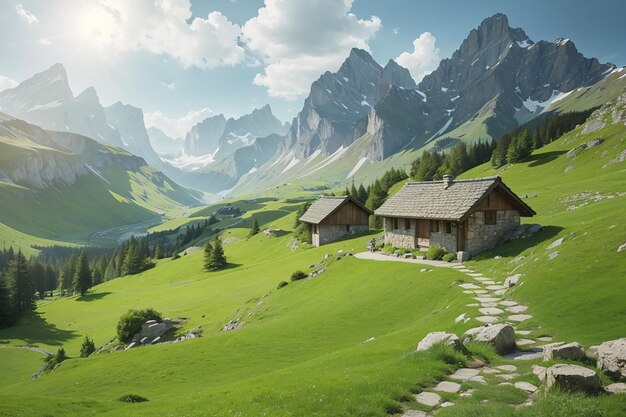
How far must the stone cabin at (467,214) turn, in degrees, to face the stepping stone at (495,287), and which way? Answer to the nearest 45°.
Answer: approximately 45° to its left

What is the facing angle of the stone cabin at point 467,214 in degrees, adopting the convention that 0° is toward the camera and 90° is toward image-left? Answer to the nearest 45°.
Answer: approximately 45°

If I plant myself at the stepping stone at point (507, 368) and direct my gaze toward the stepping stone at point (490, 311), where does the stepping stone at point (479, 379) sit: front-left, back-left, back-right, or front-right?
back-left

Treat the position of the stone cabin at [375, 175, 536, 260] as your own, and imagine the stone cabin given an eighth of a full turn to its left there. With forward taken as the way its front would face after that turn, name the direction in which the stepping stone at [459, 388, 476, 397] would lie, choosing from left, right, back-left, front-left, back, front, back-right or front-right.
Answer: front

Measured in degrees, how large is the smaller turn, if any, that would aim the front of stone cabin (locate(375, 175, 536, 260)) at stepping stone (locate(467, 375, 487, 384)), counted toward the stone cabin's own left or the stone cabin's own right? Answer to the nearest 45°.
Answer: approximately 45° to the stone cabin's own left

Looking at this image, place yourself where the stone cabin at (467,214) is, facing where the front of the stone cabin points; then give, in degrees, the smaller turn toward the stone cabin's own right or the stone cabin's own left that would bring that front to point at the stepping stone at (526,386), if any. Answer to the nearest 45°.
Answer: approximately 45° to the stone cabin's own left

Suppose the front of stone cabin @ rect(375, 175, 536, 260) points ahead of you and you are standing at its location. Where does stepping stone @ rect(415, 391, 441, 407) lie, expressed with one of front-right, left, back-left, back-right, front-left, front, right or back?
front-left

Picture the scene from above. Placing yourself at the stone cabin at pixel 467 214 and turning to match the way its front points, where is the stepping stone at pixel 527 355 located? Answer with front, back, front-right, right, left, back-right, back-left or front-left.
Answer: front-left

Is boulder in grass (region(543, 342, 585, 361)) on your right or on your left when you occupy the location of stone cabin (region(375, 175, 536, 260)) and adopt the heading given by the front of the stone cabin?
on your left

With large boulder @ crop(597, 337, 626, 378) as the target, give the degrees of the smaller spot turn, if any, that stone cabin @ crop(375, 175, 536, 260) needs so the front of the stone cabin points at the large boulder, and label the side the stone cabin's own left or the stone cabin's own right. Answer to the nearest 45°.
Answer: approximately 45° to the stone cabin's own left

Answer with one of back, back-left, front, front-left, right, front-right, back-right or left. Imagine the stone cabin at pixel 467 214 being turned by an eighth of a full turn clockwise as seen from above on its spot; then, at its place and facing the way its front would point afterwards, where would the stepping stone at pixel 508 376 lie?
left

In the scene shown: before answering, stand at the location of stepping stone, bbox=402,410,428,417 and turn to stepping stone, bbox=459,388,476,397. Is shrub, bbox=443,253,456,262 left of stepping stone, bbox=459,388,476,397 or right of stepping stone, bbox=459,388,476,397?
left

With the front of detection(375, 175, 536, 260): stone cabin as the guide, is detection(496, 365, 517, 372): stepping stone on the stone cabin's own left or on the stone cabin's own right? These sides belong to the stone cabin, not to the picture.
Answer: on the stone cabin's own left

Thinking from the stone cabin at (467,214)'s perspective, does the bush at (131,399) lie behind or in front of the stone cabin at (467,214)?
in front
